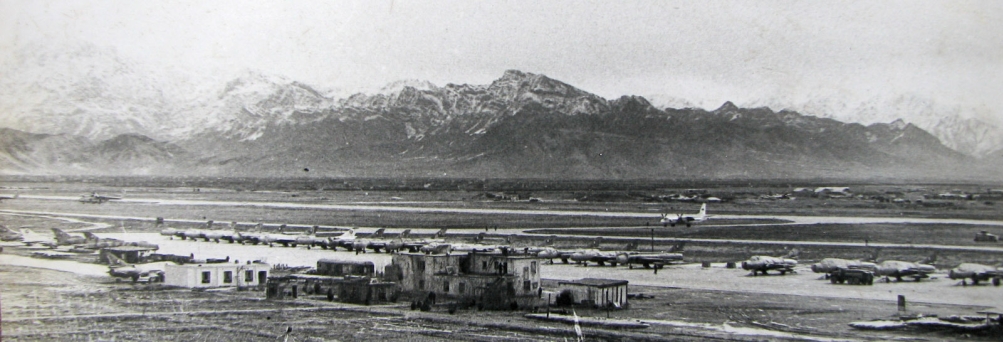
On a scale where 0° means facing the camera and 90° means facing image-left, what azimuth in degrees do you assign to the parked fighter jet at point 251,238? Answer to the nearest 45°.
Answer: approximately 45°

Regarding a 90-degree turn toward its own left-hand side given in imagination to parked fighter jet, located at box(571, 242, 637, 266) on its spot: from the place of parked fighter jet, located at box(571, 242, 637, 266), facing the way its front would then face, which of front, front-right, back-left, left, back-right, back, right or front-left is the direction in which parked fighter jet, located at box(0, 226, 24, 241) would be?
back-right

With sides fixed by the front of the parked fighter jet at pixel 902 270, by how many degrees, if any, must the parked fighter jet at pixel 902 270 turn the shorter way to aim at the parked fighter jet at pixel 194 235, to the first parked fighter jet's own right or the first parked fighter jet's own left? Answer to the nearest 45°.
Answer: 0° — it already faces it

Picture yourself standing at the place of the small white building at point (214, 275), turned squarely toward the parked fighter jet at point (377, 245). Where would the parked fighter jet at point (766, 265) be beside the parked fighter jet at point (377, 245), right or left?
right

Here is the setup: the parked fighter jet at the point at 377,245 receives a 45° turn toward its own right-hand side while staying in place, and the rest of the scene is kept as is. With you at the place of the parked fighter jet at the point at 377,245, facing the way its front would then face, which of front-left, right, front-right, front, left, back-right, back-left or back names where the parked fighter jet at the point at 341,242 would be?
front

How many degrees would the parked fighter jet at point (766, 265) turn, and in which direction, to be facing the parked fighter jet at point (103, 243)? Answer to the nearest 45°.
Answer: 0° — it already faces it

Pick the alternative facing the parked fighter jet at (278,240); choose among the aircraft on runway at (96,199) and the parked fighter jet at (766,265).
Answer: the parked fighter jet at (766,265)
